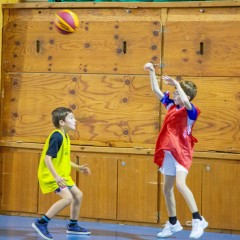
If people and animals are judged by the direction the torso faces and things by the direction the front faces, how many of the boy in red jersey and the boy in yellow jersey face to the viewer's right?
1

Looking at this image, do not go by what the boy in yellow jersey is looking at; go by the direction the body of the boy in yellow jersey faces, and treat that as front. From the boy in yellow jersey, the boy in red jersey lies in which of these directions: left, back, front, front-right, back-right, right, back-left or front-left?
front

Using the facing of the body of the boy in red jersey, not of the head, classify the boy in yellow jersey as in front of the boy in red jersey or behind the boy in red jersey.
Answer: in front

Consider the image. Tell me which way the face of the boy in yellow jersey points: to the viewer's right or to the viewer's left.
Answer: to the viewer's right

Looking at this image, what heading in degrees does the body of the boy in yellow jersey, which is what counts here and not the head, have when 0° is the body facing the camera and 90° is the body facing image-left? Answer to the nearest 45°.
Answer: approximately 270°
